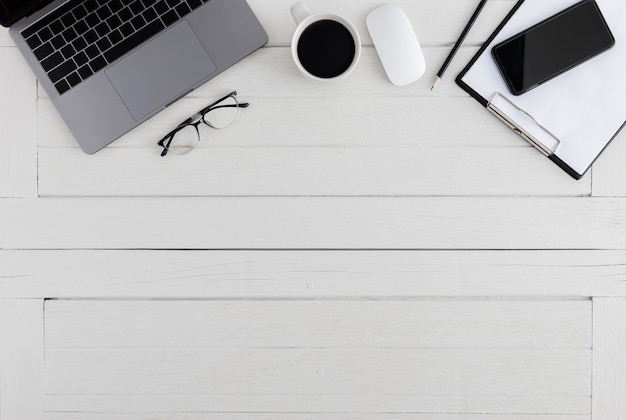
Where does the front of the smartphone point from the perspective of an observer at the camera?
facing the viewer

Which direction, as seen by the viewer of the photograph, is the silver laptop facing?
facing the viewer and to the right of the viewer
